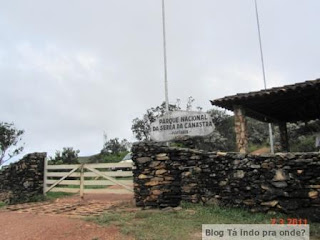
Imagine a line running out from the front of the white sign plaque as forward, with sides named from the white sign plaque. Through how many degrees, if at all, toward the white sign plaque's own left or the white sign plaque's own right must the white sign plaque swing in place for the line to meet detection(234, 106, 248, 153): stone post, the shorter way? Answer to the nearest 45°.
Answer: approximately 135° to the white sign plaque's own left

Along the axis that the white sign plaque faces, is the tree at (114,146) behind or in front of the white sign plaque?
behind

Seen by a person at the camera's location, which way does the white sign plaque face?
facing the viewer

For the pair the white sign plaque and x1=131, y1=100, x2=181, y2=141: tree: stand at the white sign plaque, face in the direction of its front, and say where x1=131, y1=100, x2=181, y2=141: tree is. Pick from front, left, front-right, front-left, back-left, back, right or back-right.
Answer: back

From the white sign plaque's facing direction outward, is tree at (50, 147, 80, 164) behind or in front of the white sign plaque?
behind

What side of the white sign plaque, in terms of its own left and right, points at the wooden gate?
right

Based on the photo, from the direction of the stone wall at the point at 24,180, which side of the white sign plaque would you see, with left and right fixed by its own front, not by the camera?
right

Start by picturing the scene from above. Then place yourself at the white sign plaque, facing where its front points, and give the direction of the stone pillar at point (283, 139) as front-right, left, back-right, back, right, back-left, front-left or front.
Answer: back-left

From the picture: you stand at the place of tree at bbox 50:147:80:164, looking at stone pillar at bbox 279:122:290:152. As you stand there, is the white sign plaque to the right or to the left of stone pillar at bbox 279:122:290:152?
right
